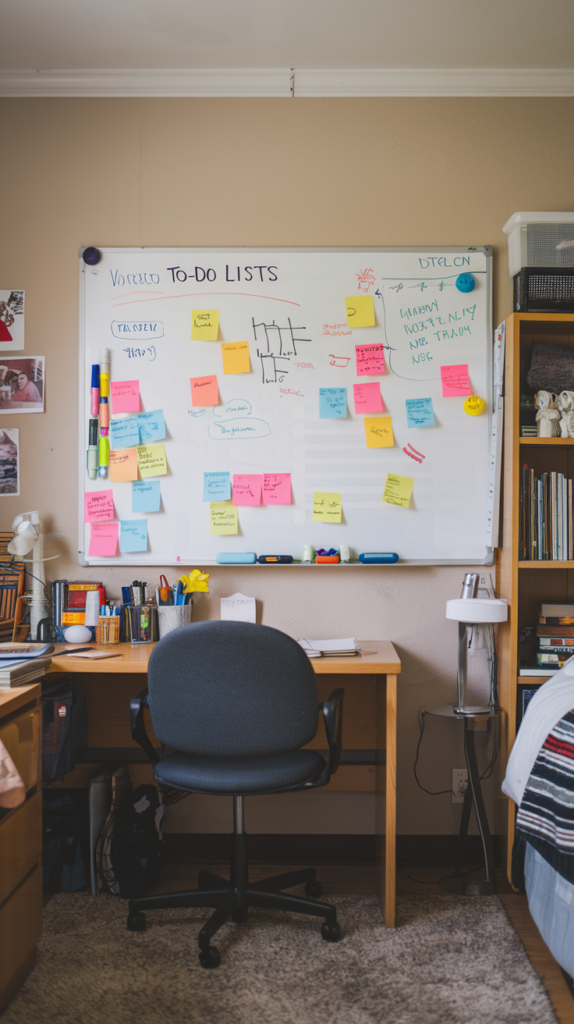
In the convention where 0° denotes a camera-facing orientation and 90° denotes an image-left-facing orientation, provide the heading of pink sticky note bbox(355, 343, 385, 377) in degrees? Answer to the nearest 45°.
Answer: approximately 0°

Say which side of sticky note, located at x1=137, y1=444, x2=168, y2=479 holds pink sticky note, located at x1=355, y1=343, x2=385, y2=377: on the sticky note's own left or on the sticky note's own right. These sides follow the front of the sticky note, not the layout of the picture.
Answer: on the sticky note's own left

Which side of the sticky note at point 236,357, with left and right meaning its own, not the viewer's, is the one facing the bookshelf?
left

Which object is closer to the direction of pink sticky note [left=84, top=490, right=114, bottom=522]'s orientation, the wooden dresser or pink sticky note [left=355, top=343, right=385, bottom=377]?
the wooden dresser
